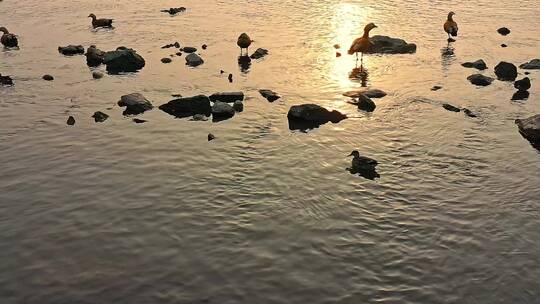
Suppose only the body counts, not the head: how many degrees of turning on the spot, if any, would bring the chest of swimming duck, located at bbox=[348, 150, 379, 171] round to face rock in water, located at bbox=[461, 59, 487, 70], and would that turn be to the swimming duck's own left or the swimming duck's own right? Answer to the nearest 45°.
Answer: approximately 90° to the swimming duck's own right

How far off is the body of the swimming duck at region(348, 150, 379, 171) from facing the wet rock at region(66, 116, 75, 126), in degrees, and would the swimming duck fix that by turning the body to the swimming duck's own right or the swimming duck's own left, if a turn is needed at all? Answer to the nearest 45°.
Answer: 0° — it already faces it

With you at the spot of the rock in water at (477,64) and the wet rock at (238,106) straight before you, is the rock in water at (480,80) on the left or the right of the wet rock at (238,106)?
left

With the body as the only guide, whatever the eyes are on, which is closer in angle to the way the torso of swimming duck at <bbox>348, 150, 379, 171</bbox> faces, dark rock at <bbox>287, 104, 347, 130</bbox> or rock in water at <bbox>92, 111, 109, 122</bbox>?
the rock in water

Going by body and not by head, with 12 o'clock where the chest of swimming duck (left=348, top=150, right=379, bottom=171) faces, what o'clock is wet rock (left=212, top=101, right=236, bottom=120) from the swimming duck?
The wet rock is roughly at 1 o'clock from the swimming duck.

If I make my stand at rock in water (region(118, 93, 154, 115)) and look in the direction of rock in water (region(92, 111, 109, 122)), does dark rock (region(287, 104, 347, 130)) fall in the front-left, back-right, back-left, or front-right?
back-left

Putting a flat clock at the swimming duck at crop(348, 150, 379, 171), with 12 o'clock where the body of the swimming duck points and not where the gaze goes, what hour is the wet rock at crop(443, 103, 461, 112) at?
The wet rock is roughly at 4 o'clock from the swimming duck.

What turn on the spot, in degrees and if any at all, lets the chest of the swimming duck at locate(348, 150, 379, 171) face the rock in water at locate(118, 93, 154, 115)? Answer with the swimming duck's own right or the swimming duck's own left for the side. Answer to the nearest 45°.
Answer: approximately 45° to the swimming duck's own right

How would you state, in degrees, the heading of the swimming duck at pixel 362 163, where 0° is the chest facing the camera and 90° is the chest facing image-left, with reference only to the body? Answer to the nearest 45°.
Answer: approximately 90°

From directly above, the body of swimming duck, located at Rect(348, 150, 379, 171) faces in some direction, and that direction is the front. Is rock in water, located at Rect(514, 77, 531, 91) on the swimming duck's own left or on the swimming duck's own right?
on the swimming duck's own right

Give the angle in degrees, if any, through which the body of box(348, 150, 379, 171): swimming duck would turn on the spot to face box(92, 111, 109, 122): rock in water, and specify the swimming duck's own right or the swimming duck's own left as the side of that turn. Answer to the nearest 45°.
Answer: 0° — it already faces it

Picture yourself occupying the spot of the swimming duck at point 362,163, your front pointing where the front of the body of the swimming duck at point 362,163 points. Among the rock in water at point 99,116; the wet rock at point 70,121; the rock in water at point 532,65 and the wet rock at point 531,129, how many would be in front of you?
2
